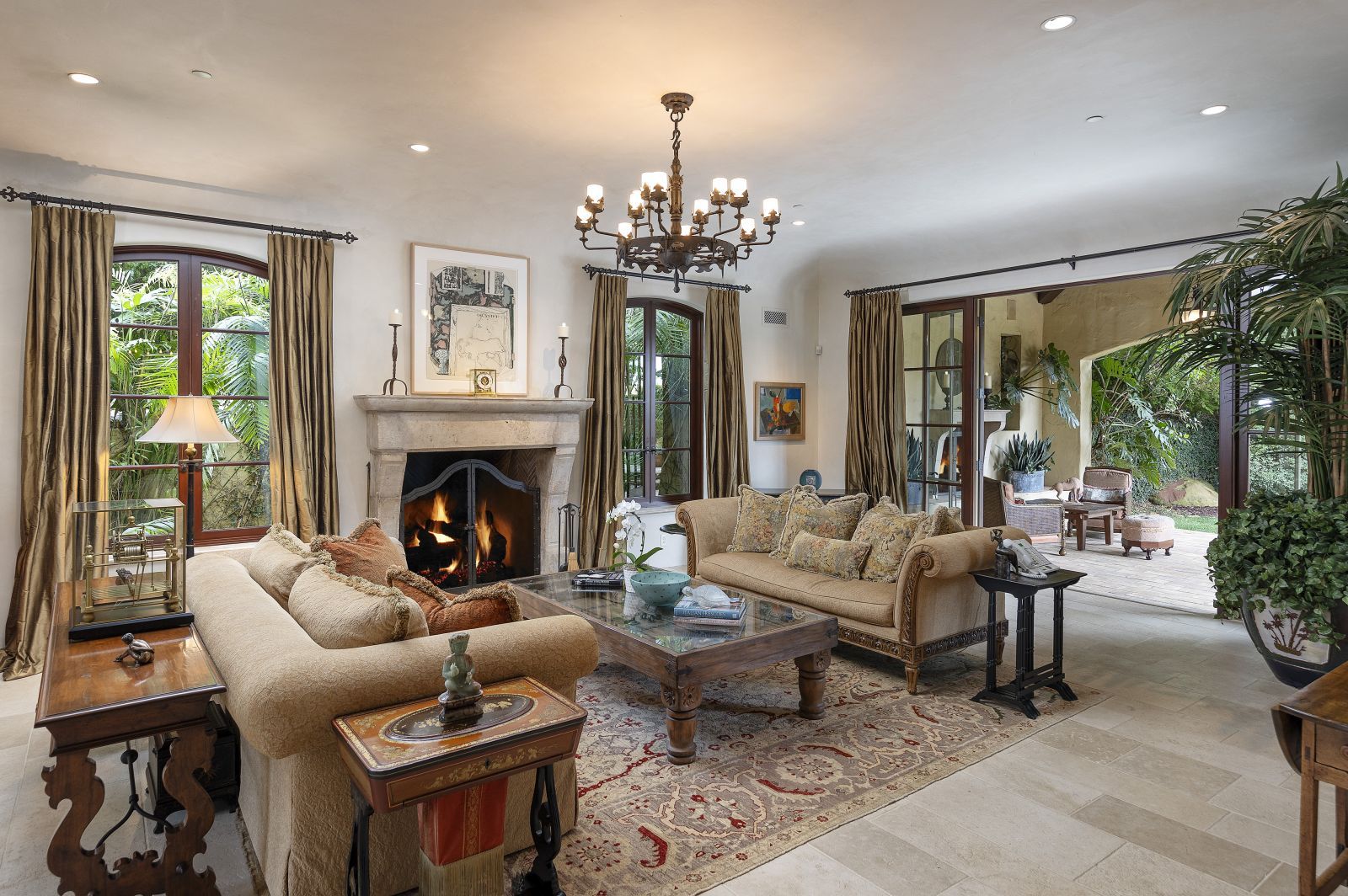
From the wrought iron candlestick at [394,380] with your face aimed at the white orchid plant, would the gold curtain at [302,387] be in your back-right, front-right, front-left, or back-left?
back-right

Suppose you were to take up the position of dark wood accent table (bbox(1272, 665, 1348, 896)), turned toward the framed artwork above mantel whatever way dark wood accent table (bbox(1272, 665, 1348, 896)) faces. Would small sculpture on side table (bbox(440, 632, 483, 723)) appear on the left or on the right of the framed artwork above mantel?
left

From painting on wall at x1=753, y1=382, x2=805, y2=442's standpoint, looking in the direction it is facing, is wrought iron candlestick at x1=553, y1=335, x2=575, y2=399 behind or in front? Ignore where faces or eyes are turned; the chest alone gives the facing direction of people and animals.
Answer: in front

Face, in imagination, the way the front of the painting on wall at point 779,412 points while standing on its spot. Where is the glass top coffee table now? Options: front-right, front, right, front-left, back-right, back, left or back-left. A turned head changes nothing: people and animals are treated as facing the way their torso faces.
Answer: front

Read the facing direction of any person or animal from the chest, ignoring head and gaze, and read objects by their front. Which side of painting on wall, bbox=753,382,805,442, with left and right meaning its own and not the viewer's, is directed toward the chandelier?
front

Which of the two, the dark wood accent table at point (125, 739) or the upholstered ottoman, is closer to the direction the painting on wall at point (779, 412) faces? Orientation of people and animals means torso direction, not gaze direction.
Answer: the dark wood accent table

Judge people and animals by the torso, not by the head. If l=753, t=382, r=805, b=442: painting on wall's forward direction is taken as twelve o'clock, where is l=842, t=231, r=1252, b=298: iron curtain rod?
The iron curtain rod is roughly at 10 o'clock from the painting on wall.

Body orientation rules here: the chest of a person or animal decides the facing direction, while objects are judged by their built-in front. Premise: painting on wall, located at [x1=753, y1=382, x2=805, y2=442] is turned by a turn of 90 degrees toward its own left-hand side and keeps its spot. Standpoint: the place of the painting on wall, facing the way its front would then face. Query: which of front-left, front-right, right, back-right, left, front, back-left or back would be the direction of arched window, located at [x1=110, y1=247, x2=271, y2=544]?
back-right

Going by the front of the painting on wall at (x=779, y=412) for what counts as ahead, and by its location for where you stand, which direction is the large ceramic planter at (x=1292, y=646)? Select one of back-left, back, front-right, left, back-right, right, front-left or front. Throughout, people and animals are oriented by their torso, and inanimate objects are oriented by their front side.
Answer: front-left

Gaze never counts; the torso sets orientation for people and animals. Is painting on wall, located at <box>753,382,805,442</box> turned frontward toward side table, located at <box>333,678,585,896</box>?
yes

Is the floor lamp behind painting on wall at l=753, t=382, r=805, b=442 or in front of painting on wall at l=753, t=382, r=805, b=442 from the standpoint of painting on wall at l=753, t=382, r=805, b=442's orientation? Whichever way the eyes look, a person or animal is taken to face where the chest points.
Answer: in front

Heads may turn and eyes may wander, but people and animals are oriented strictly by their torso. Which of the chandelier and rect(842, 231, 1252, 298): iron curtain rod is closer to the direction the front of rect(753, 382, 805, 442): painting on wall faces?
the chandelier

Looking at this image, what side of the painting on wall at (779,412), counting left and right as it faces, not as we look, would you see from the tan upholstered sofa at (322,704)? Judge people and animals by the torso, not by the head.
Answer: front

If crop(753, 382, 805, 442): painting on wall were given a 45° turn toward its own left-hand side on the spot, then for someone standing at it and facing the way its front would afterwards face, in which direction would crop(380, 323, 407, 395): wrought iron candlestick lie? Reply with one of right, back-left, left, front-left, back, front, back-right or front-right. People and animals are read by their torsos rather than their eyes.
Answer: right

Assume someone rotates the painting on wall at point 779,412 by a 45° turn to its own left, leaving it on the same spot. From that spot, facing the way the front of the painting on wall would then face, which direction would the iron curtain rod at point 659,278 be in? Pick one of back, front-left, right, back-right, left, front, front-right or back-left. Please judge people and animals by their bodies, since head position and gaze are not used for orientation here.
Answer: right

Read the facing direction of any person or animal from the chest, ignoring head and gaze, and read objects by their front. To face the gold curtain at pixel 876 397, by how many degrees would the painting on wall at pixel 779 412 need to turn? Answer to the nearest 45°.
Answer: approximately 90° to its left

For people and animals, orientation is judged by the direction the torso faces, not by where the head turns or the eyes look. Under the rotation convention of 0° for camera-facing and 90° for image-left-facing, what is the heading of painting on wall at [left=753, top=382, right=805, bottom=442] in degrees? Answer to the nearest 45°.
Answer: approximately 0°

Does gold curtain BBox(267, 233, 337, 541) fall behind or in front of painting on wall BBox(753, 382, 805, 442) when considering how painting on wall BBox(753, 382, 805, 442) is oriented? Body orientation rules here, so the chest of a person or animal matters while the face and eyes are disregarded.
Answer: in front
